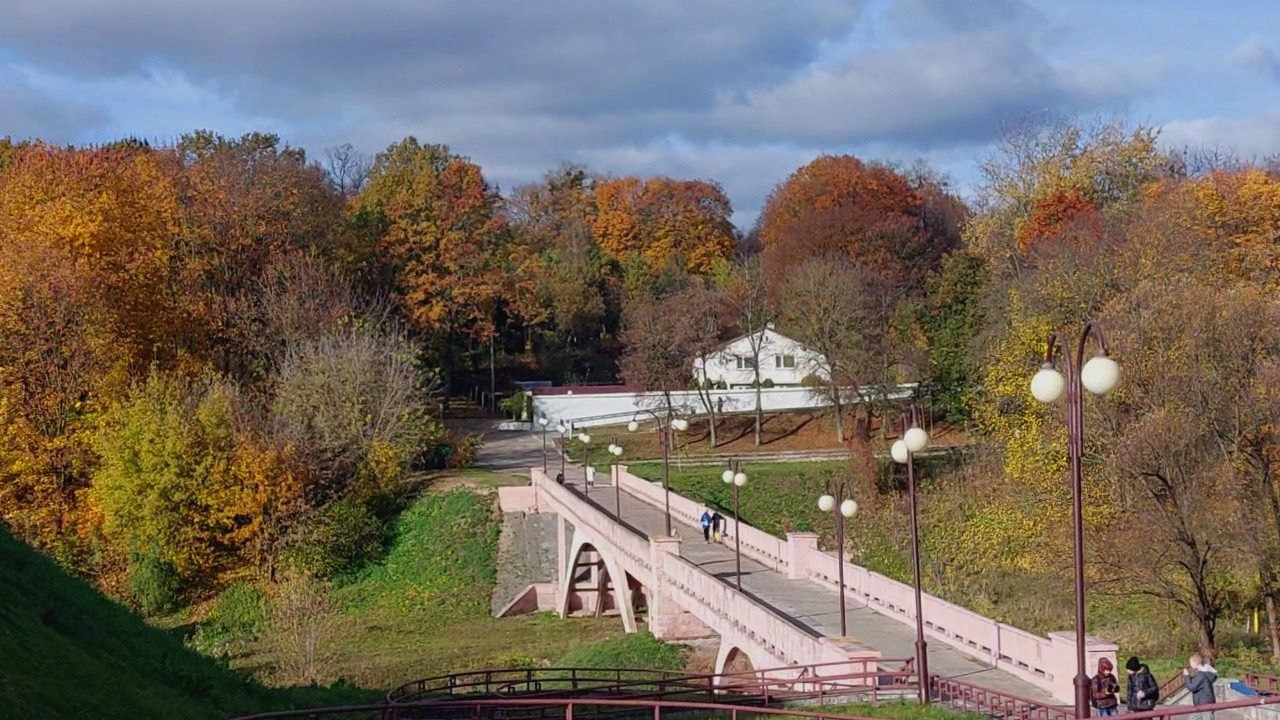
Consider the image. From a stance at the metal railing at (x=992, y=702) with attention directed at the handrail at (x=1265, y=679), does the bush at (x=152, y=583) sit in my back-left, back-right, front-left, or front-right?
back-left

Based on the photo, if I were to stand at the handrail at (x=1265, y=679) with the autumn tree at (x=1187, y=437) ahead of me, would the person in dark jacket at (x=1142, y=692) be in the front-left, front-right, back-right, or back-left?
back-left

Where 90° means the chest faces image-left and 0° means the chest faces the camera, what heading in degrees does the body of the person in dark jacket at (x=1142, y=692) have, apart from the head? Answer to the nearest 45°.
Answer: approximately 45°
